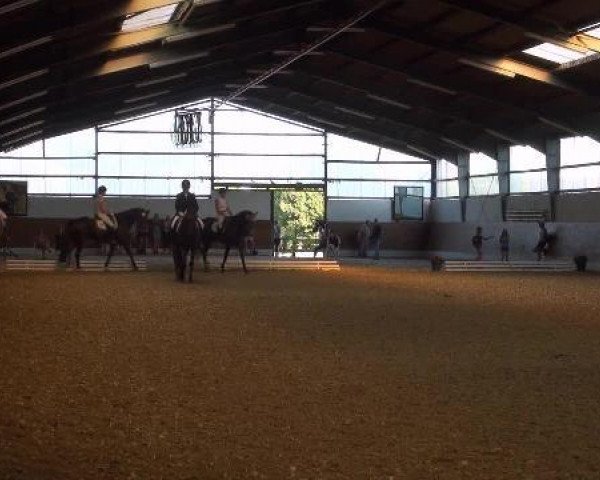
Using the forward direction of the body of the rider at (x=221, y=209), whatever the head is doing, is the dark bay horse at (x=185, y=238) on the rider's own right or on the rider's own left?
on the rider's own right

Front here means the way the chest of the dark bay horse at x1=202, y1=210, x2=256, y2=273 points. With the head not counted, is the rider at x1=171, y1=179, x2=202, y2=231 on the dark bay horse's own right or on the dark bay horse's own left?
on the dark bay horse's own right

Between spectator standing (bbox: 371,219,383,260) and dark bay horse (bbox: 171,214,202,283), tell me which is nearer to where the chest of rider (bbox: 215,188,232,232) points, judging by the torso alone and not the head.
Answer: the spectator standing

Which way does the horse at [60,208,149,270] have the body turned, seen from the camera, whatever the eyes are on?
to the viewer's right

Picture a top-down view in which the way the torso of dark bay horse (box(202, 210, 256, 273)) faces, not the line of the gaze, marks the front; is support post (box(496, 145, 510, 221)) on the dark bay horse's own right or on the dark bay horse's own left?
on the dark bay horse's own left

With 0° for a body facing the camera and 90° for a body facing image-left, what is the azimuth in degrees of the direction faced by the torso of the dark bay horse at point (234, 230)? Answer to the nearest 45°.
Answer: approximately 315°

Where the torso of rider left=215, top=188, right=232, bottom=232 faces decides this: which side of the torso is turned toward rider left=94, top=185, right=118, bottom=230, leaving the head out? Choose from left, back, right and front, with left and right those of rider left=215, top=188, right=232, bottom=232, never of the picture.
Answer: back

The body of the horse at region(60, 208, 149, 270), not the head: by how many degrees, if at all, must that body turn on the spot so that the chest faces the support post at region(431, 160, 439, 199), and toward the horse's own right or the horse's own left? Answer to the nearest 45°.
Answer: approximately 45° to the horse's own left

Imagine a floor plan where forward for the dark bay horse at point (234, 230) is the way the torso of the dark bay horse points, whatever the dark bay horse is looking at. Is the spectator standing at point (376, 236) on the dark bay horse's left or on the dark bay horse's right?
on the dark bay horse's left

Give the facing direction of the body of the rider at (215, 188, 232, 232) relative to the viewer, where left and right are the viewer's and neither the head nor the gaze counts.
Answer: facing to the right of the viewer

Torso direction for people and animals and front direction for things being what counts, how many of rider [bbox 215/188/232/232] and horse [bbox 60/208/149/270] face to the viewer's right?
2

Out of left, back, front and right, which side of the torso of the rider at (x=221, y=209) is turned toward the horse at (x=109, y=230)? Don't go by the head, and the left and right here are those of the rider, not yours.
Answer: back

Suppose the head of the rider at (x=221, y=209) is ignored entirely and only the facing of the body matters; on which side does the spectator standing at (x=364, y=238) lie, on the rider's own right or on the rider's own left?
on the rider's own left
